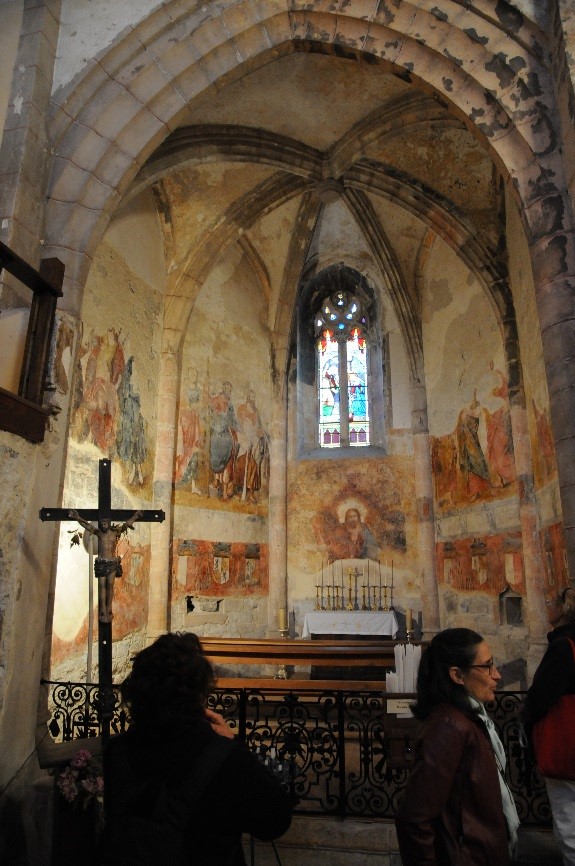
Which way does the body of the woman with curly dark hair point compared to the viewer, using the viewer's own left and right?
facing away from the viewer

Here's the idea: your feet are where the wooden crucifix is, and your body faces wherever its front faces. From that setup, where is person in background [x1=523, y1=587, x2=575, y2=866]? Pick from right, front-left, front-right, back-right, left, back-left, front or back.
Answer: front-left

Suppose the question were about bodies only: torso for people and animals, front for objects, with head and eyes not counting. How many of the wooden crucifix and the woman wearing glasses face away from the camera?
0

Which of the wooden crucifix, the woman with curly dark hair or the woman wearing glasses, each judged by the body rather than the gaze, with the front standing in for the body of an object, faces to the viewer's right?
the woman wearing glasses

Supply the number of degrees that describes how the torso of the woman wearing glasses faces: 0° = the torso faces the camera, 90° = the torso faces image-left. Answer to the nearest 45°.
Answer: approximately 270°

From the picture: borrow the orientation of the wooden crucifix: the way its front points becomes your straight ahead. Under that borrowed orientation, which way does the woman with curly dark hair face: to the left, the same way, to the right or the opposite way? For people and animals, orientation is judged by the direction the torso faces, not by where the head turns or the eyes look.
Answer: the opposite way

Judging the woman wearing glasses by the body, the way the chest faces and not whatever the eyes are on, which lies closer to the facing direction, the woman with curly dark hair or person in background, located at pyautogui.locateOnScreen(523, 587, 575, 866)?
the person in background

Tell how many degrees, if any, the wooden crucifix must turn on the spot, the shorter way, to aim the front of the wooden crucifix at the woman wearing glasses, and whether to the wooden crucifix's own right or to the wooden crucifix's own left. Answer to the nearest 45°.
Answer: approximately 45° to the wooden crucifix's own left

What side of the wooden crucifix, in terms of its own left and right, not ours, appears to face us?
front

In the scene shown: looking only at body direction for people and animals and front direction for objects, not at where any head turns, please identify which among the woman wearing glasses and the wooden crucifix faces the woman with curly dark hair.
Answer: the wooden crucifix

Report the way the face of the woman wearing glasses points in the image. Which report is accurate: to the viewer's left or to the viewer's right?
to the viewer's right

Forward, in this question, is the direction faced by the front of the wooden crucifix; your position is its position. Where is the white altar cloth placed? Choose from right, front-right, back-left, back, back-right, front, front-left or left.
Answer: back-left
